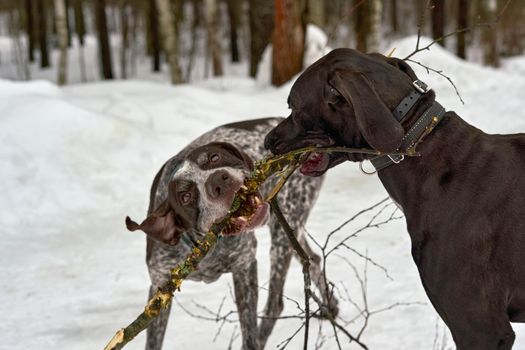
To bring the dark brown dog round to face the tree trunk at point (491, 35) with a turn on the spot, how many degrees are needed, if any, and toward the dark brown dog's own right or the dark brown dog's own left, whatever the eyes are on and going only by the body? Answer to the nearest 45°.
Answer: approximately 90° to the dark brown dog's own right

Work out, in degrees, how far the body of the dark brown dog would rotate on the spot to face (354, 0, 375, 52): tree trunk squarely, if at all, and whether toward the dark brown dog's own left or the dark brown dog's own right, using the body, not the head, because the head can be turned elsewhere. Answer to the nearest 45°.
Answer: approximately 90° to the dark brown dog's own right

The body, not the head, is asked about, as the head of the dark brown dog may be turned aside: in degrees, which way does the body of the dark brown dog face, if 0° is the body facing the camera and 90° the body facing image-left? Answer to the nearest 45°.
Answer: approximately 90°

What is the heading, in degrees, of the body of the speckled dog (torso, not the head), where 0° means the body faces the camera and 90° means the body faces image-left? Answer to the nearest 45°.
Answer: approximately 45°

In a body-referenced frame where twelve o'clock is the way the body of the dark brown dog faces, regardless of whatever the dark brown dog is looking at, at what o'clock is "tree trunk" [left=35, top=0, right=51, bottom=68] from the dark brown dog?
The tree trunk is roughly at 2 o'clock from the dark brown dog.

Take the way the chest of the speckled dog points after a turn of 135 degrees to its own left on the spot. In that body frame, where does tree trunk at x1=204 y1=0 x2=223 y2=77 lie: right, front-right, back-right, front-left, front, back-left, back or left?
left

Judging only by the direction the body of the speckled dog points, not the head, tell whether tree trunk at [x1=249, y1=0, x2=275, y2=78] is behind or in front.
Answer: behind

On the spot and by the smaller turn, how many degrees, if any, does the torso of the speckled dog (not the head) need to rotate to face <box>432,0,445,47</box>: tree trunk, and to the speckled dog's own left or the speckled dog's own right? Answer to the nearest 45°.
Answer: approximately 135° to the speckled dog's own right

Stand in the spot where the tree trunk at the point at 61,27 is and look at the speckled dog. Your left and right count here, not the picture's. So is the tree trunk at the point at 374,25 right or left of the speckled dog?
left

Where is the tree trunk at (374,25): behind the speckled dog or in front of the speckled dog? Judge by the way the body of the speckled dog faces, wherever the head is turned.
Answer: behind
